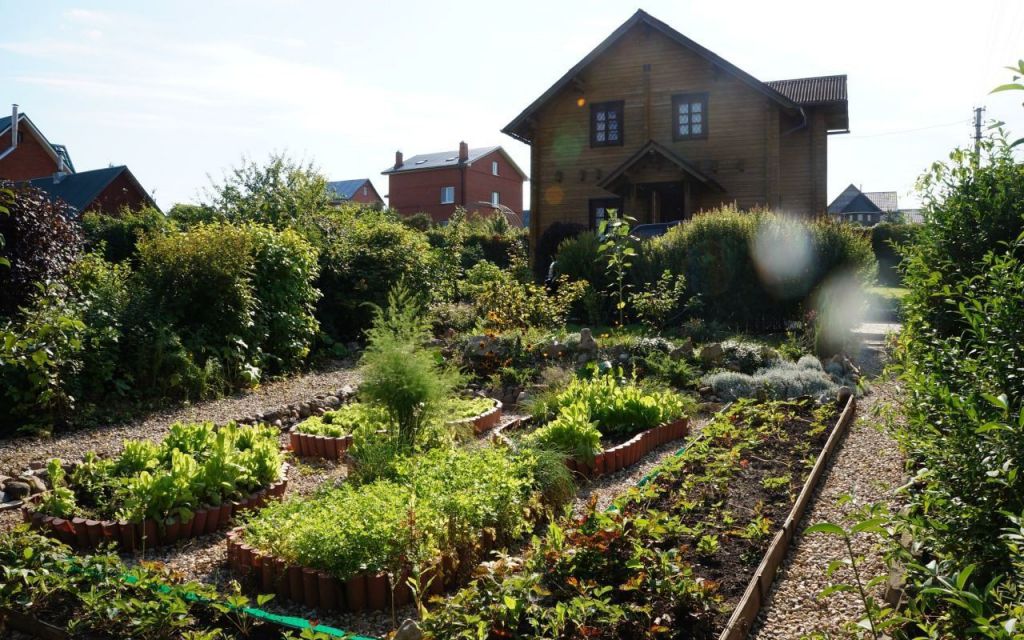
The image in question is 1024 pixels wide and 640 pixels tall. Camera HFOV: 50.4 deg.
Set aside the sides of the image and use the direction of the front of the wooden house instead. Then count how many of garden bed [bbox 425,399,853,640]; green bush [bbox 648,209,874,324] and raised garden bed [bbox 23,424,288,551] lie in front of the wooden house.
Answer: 3

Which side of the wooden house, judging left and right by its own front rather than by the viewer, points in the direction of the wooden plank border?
front

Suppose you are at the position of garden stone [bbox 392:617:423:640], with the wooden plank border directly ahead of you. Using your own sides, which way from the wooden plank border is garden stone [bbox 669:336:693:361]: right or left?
left

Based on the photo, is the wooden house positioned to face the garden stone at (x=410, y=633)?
yes

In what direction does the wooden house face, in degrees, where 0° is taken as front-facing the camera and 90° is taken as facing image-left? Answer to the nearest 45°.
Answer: approximately 0°

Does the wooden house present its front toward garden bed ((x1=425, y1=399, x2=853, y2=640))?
yes

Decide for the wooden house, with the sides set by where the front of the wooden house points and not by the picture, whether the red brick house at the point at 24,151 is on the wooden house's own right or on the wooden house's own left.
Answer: on the wooden house's own right

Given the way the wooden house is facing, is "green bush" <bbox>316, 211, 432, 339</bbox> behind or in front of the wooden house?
in front

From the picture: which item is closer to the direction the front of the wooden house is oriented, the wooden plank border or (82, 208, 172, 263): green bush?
the wooden plank border

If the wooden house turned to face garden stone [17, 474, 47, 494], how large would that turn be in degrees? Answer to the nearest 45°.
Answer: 0° — it already faces it

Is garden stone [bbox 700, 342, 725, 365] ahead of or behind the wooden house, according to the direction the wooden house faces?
ahead
